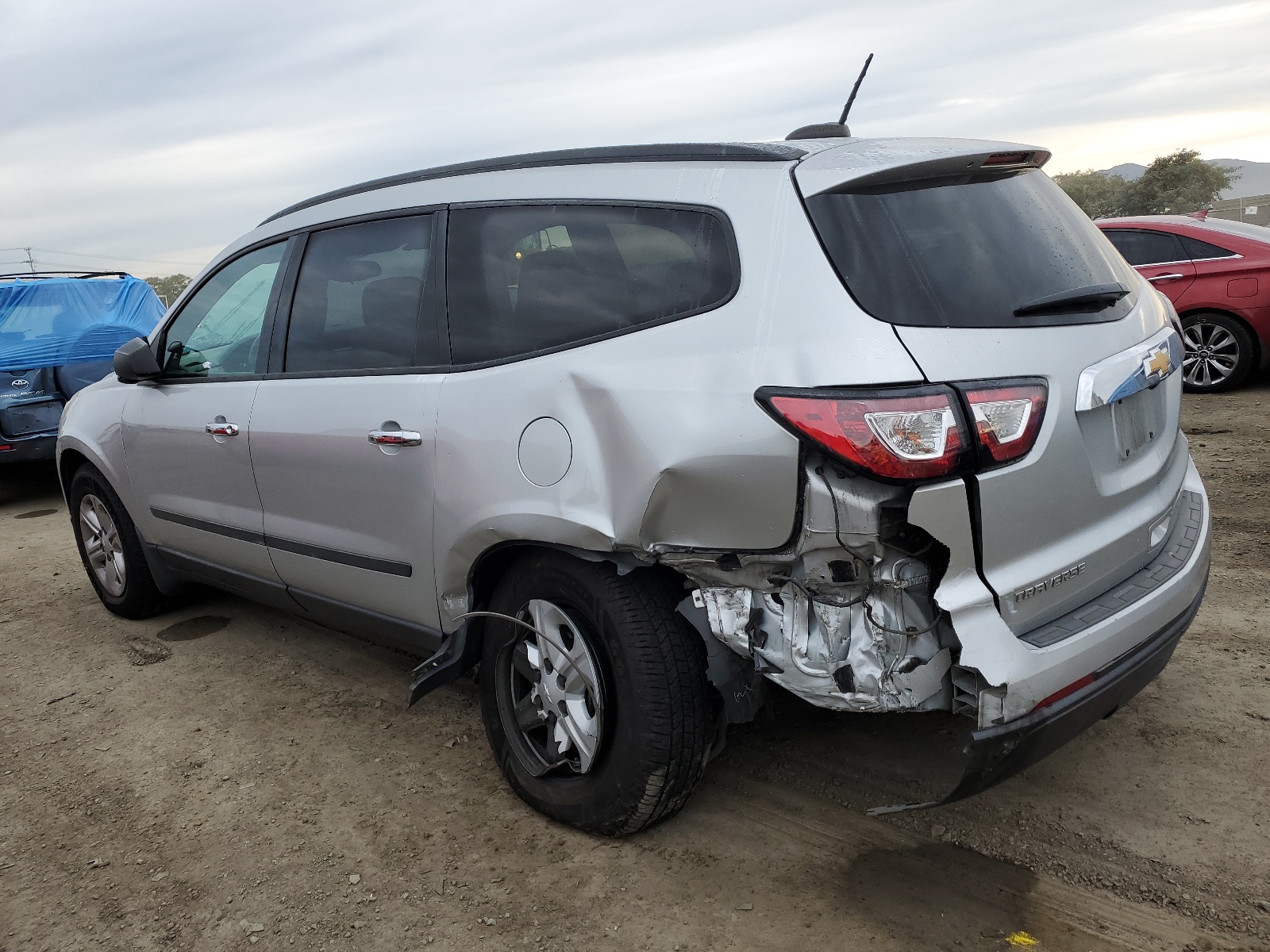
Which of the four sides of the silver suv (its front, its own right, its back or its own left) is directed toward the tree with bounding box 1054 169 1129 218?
right

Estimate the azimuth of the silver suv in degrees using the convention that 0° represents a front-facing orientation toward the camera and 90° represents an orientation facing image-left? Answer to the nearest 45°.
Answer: approximately 135°

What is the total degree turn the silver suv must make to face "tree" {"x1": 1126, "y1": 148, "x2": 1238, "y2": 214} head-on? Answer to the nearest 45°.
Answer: approximately 90° to its right

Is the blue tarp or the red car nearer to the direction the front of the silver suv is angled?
the blue tarp

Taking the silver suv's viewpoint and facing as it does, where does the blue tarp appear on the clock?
The blue tarp is roughly at 12 o'clock from the silver suv.
